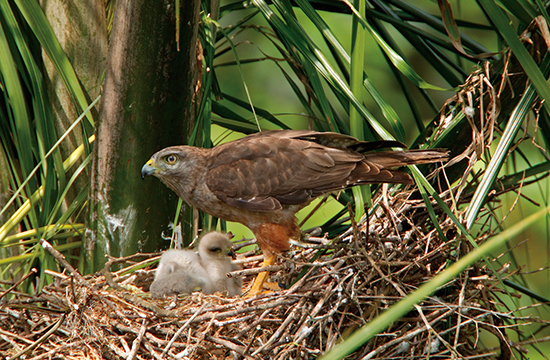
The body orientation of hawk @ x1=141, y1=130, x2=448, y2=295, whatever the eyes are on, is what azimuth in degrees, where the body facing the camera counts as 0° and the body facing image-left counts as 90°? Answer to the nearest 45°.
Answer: approximately 90°
